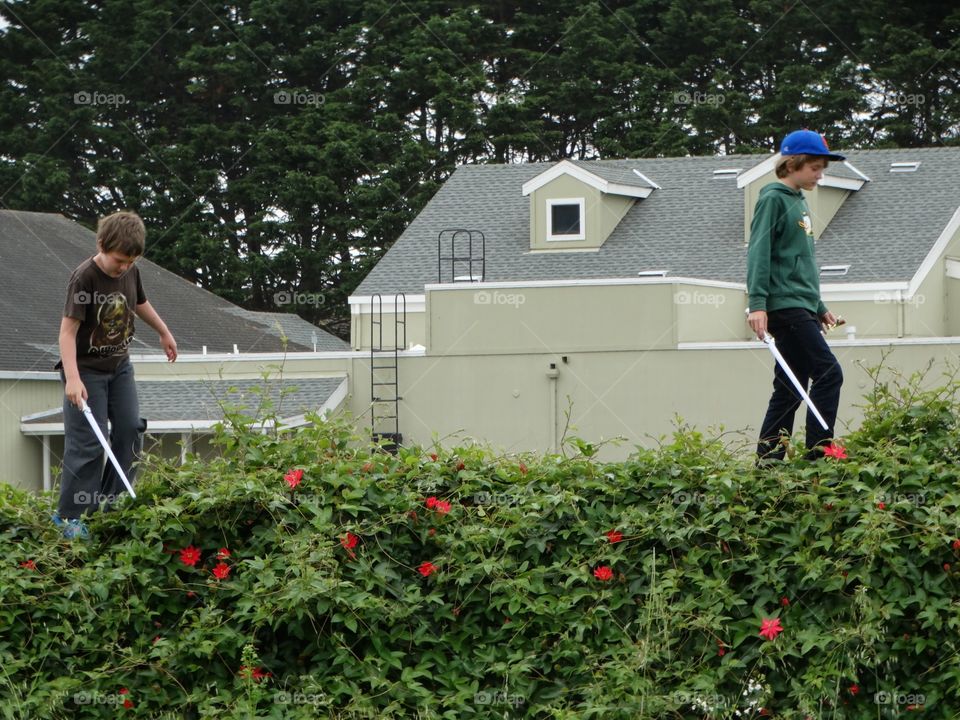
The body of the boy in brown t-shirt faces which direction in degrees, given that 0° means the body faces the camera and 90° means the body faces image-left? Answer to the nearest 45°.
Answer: approximately 315°

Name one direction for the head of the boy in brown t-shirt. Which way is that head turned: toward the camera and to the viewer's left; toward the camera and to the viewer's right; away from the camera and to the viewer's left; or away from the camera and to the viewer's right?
toward the camera and to the viewer's right

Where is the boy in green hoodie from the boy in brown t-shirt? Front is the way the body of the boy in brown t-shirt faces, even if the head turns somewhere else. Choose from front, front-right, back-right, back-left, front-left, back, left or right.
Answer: front-left

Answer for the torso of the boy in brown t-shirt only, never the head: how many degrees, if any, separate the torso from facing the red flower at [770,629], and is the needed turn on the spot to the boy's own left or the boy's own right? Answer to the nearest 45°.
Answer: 0° — they already face it
